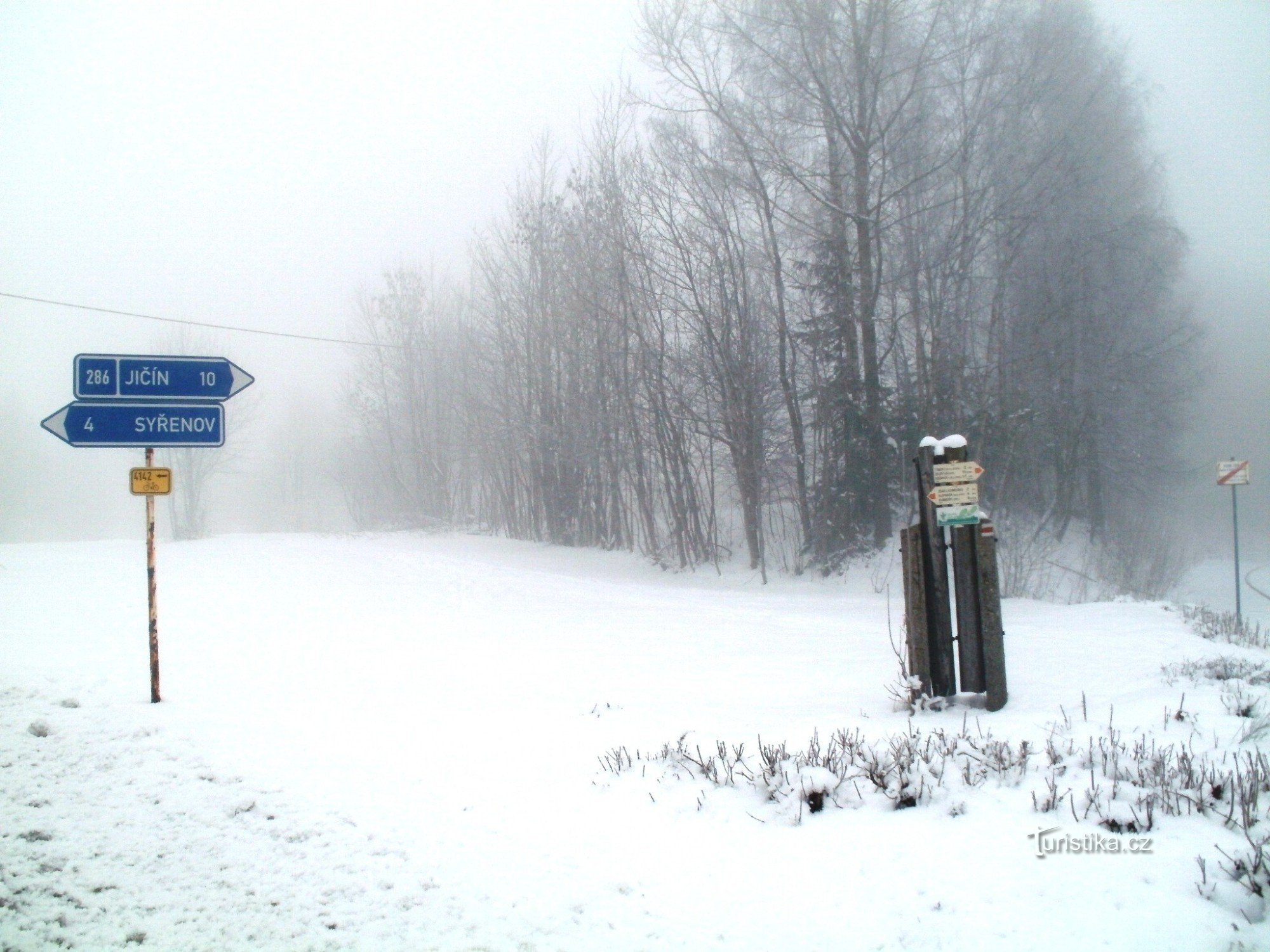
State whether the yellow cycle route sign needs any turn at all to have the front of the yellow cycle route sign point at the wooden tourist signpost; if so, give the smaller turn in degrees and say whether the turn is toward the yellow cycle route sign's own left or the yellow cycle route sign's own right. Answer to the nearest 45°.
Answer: approximately 45° to the yellow cycle route sign's own left

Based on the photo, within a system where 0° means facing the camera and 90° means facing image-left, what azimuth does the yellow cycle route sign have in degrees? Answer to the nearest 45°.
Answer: approximately 0°
